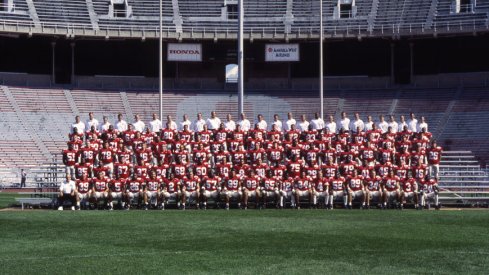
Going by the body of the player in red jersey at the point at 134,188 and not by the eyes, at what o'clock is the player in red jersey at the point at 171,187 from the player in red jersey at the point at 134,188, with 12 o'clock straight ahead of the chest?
the player in red jersey at the point at 171,187 is roughly at 9 o'clock from the player in red jersey at the point at 134,188.

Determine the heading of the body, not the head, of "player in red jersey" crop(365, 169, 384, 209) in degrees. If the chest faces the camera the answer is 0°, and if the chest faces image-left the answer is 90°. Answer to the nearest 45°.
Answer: approximately 0°

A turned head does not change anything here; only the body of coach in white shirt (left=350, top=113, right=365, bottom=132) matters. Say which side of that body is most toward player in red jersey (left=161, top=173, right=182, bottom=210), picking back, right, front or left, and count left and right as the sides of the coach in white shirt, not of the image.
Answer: right

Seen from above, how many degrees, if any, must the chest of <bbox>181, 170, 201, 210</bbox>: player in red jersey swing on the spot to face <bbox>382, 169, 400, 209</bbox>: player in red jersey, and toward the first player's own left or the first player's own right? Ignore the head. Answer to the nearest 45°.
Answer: approximately 90° to the first player's own left

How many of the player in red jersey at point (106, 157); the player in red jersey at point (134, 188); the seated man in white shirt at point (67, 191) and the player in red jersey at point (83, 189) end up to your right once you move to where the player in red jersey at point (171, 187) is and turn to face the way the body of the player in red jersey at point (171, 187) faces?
4

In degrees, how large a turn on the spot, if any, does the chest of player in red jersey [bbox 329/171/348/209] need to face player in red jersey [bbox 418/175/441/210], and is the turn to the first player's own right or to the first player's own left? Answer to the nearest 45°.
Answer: approximately 90° to the first player's own left

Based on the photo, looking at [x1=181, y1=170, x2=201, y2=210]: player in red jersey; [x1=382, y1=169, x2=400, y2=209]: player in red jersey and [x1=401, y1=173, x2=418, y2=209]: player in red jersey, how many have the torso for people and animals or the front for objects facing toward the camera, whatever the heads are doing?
3

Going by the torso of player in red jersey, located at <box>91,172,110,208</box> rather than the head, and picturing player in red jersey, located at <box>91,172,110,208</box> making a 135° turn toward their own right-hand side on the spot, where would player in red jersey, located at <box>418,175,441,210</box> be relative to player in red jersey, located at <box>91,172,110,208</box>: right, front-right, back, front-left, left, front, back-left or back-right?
back-right

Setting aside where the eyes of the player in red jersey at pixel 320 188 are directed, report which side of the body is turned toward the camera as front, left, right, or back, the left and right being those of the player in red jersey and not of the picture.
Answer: front

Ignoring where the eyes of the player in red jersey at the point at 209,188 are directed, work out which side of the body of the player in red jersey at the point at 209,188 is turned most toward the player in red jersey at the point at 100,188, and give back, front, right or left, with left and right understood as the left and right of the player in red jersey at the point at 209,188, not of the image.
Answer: right

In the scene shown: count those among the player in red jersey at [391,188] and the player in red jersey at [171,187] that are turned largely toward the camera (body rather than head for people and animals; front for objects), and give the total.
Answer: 2

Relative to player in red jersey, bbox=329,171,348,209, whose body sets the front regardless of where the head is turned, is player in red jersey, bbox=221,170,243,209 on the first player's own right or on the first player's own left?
on the first player's own right

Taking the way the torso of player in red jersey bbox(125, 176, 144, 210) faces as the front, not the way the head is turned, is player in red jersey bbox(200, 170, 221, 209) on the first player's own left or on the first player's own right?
on the first player's own left

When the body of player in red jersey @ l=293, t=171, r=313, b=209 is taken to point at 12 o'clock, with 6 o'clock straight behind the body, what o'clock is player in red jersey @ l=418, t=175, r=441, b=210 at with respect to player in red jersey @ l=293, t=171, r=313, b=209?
player in red jersey @ l=418, t=175, r=441, b=210 is roughly at 9 o'clock from player in red jersey @ l=293, t=171, r=313, b=209.

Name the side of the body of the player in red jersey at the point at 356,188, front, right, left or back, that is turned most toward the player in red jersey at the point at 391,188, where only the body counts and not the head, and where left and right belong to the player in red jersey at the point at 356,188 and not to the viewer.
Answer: left

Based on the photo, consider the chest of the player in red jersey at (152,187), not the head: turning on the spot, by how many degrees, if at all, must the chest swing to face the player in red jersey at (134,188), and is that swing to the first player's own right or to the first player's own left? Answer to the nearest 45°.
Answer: approximately 90° to the first player's own right
